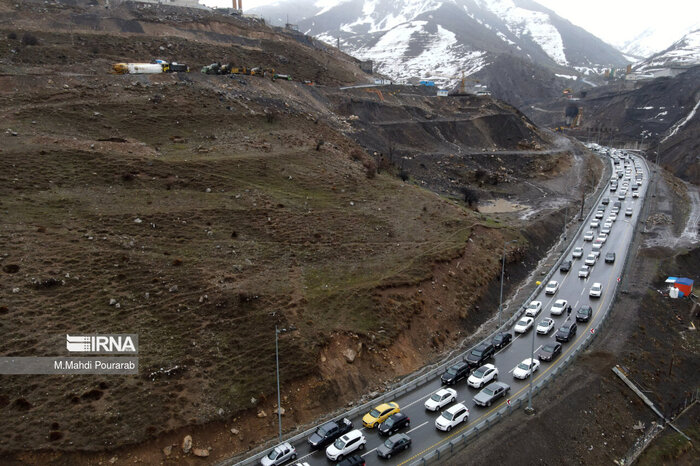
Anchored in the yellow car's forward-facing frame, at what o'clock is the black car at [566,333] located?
The black car is roughly at 6 o'clock from the yellow car.

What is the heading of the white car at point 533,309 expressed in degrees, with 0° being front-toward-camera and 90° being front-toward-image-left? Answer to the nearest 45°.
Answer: approximately 45°

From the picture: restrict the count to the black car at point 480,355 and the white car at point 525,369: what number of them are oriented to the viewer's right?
0

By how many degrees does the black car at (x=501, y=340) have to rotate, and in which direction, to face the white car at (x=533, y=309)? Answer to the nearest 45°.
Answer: approximately 135° to its right

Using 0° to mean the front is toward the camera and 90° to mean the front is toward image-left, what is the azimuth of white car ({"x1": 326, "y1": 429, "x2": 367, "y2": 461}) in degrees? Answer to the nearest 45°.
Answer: approximately 45°

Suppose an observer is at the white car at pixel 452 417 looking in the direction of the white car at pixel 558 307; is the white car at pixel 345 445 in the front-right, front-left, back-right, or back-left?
back-left
